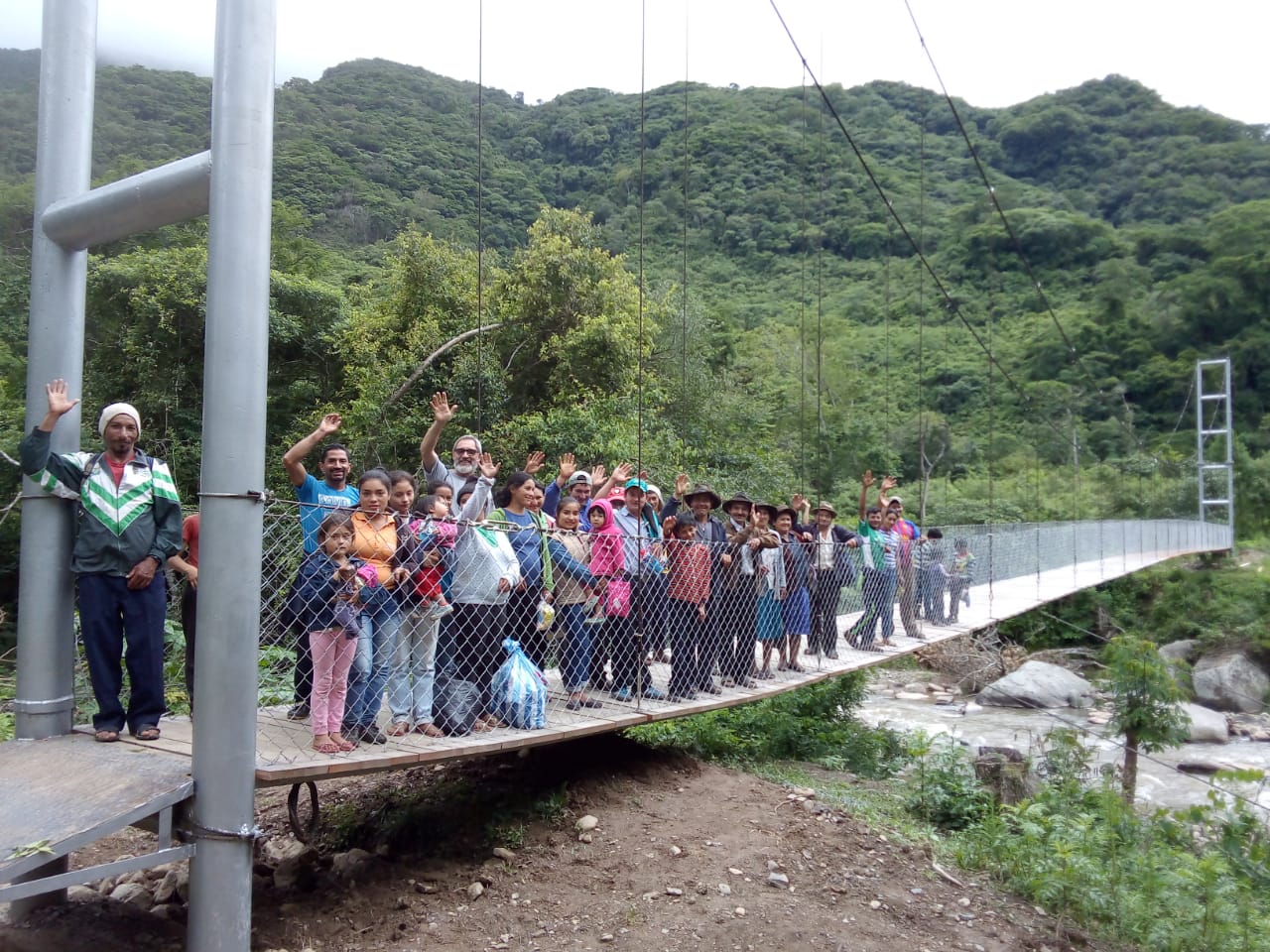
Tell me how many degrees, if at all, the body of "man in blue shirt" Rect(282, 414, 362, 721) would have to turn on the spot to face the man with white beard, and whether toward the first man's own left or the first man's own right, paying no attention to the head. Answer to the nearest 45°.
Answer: approximately 135° to the first man's own left

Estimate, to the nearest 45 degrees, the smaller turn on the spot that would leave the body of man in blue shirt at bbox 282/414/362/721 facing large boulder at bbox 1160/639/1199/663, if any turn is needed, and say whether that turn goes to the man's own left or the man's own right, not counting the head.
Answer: approximately 135° to the man's own left

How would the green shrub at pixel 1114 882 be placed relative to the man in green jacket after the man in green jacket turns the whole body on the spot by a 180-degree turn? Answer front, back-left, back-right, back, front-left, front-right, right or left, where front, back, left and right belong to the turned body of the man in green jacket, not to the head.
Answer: right

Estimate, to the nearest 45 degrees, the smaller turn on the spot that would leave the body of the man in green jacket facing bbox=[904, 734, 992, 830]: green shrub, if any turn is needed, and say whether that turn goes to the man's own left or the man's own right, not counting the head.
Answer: approximately 90° to the man's own left

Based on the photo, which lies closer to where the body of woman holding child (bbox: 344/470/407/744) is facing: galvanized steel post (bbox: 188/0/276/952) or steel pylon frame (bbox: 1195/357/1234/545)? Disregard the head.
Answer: the galvanized steel post

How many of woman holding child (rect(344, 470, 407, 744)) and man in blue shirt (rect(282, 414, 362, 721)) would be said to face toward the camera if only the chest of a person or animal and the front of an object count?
2

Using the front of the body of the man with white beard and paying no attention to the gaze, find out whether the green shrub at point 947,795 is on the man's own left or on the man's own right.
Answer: on the man's own left

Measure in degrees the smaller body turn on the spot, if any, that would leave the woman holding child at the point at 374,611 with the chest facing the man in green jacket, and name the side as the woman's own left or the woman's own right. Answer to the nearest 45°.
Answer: approximately 90° to the woman's own right
